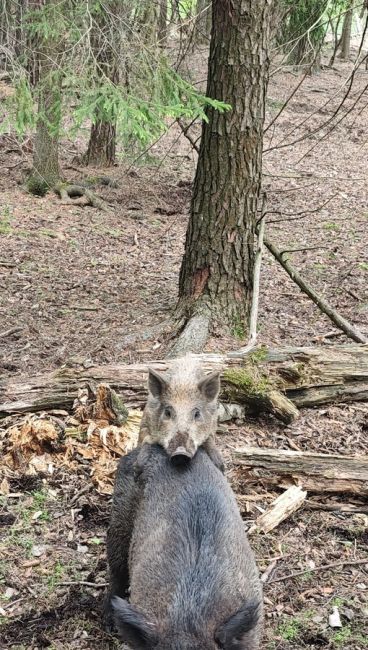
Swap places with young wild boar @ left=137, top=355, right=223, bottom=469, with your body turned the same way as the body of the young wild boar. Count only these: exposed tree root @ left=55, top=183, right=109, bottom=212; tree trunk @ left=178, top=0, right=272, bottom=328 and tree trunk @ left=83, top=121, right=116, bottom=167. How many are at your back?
3

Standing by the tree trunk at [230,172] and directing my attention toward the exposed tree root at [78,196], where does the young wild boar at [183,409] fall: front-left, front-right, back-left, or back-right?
back-left

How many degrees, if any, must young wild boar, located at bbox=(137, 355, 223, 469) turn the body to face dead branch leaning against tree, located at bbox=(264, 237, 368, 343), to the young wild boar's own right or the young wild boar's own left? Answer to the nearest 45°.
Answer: approximately 135° to the young wild boar's own left

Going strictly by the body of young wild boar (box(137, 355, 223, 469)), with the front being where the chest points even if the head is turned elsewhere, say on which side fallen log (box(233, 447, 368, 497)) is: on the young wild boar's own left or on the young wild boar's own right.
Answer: on the young wild boar's own left

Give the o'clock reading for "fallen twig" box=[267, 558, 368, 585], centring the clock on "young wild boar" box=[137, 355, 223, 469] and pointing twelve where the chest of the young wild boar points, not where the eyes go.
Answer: The fallen twig is roughly at 10 o'clock from the young wild boar.

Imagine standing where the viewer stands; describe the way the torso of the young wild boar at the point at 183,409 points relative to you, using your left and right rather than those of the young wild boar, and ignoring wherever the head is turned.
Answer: facing the viewer
